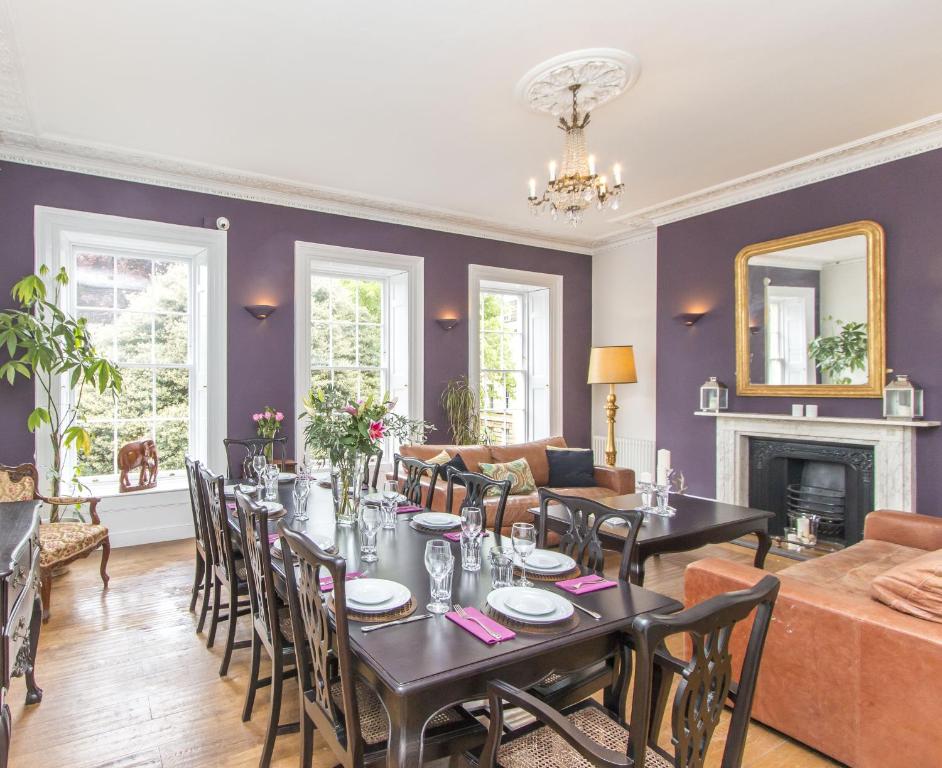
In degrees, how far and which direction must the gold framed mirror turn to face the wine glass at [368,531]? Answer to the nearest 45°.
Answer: approximately 45° to its left

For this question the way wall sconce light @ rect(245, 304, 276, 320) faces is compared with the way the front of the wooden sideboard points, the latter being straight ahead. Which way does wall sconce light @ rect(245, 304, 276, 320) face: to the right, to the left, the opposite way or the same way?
to the right

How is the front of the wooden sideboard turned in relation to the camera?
facing to the right of the viewer

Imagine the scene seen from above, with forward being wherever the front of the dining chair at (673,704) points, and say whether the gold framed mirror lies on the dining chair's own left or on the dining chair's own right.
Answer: on the dining chair's own right

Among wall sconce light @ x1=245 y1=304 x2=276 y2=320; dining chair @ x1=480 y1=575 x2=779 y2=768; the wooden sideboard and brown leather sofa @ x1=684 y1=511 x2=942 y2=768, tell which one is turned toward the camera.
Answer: the wall sconce light

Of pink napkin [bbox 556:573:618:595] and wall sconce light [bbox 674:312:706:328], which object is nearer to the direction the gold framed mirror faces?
the pink napkin

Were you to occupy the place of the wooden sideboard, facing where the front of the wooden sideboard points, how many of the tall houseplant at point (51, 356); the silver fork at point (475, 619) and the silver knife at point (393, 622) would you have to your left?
1

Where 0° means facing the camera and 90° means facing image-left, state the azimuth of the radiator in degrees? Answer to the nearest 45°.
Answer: approximately 45°

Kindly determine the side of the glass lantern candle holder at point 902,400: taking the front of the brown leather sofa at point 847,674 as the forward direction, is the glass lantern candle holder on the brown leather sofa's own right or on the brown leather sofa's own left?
on the brown leather sofa's own right

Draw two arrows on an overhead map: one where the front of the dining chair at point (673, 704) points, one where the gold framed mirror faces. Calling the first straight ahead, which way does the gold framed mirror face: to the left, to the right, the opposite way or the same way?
to the left

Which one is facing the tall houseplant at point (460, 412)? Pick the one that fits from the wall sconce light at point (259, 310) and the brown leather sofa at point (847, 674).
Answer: the brown leather sofa

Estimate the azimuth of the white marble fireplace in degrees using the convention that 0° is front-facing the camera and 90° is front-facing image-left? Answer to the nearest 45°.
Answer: approximately 45°
